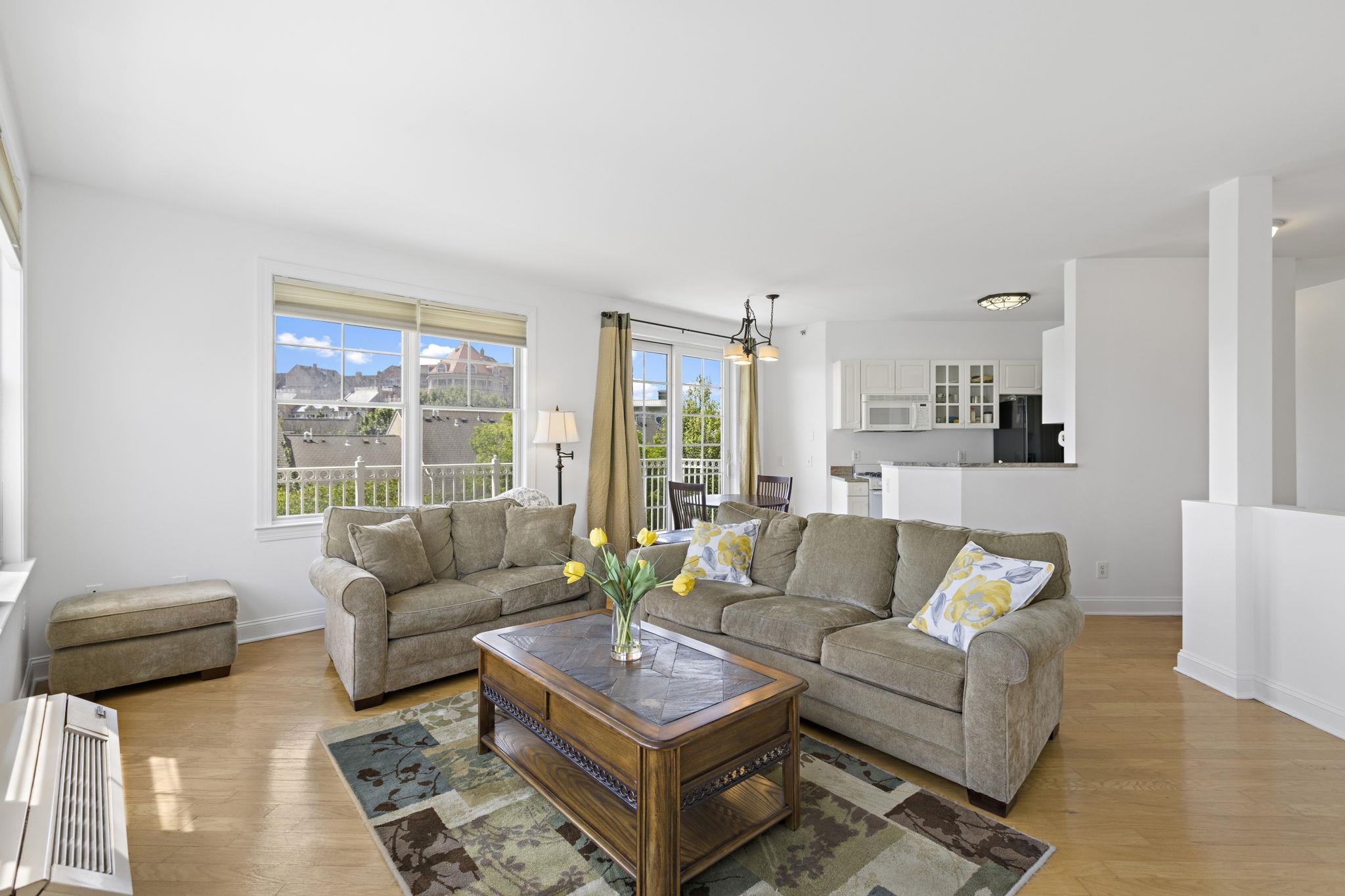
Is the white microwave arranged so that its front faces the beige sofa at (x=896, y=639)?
yes

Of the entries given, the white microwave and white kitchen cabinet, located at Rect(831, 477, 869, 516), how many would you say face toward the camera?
2

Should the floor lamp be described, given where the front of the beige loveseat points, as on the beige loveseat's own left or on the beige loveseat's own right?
on the beige loveseat's own left

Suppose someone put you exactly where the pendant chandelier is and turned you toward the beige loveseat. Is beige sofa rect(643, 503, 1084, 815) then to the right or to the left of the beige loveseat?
left

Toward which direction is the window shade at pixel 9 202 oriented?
to the viewer's right

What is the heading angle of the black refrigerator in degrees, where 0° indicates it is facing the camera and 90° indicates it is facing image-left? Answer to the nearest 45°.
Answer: approximately 45°
